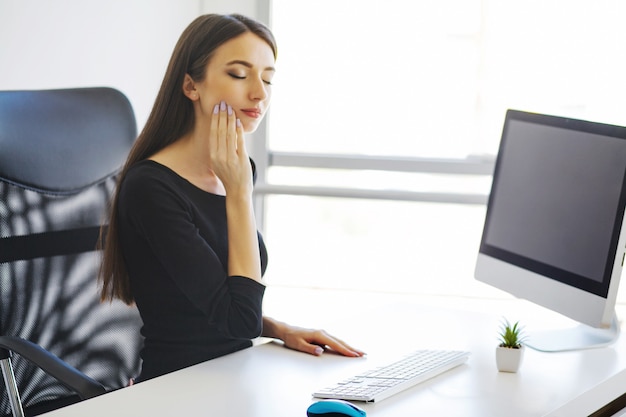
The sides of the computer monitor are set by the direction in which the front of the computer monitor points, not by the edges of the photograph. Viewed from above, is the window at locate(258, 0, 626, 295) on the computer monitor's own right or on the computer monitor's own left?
on the computer monitor's own right

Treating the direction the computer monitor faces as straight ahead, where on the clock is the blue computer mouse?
The blue computer mouse is roughly at 11 o'clock from the computer monitor.

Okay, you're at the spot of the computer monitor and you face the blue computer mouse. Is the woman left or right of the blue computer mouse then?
right

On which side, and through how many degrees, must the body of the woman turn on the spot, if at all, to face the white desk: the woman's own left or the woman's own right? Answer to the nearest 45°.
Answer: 0° — they already face it

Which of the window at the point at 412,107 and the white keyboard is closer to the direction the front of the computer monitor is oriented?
the white keyboard

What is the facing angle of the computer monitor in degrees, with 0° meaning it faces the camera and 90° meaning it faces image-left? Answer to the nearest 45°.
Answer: approximately 45°

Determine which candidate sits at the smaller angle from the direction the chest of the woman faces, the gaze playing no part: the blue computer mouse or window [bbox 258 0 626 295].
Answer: the blue computer mouse

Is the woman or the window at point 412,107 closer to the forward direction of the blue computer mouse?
the window

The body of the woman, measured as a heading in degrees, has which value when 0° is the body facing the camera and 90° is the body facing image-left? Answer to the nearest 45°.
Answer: approximately 315°
